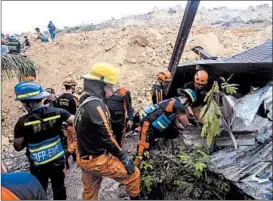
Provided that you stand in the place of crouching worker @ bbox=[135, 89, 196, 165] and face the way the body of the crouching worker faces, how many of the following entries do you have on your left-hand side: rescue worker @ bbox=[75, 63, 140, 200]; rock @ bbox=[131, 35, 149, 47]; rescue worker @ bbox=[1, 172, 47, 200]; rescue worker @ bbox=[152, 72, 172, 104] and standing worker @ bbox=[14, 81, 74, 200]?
2

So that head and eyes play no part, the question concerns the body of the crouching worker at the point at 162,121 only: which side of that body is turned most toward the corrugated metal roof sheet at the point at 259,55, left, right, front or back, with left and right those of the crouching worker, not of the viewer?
front

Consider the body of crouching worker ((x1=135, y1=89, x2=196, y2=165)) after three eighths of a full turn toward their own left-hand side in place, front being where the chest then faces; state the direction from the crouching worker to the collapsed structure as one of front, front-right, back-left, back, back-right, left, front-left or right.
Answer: back

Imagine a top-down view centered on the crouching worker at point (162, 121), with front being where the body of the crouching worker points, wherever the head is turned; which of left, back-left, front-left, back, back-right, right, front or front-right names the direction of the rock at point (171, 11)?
left

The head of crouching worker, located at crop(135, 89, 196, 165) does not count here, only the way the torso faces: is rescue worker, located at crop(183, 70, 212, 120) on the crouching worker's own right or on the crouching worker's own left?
on the crouching worker's own left

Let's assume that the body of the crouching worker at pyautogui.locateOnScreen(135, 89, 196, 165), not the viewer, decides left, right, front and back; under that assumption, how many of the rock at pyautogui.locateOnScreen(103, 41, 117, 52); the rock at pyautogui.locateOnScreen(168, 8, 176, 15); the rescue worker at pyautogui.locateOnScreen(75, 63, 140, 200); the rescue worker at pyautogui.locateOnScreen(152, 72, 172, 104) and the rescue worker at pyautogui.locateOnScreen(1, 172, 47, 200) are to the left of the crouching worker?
3

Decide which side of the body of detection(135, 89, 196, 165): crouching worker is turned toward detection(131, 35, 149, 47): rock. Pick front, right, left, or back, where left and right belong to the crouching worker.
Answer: left

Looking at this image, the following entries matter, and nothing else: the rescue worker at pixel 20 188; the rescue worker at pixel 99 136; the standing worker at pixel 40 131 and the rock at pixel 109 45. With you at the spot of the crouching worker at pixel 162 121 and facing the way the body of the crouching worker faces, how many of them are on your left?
1

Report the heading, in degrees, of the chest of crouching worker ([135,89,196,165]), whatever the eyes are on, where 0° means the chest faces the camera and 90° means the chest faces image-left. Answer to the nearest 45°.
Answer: approximately 270°

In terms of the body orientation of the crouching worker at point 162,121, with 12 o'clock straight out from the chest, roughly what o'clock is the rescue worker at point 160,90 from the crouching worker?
The rescue worker is roughly at 9 o'clock from the crouching worker.

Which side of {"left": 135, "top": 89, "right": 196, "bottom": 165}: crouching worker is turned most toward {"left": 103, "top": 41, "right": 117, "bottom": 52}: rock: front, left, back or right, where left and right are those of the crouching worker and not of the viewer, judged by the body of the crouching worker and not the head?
left

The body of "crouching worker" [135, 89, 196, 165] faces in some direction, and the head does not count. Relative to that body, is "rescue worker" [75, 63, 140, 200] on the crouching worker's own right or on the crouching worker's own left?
on the crouching worker's own right
